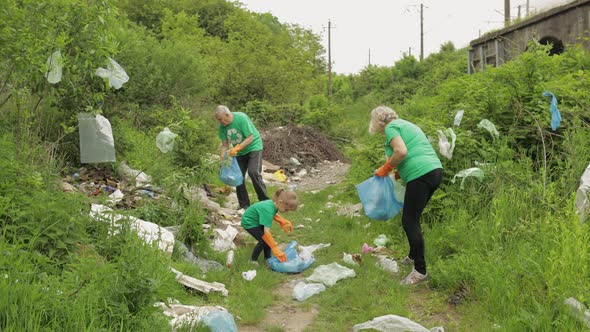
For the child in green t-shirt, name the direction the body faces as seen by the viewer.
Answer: to the viewer's right

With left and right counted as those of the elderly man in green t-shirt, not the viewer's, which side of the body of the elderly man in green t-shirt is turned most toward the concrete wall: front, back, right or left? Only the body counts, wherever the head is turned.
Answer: back

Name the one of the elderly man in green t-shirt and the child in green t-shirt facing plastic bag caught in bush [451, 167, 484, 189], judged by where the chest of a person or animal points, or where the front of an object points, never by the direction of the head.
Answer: the child in green t-shirt

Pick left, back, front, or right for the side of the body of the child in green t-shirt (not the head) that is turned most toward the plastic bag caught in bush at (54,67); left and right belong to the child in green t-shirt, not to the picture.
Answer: back

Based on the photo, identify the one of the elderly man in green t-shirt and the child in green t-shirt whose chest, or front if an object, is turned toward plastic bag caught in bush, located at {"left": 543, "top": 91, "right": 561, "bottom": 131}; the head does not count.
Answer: the child in green t-shirt

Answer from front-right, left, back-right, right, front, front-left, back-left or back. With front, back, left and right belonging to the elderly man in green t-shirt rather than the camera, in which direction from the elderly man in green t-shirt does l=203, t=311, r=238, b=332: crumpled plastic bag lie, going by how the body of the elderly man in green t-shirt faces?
front-left

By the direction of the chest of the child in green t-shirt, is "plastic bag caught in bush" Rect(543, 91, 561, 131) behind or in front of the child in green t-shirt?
in front

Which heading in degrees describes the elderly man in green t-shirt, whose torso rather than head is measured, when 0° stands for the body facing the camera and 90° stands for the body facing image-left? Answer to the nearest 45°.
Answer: approximately 45°

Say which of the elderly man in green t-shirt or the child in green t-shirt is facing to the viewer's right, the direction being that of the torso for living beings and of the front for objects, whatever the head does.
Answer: the child in green t-shirt

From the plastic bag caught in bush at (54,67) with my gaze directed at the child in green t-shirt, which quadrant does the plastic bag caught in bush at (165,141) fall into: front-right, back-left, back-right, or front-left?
front-left

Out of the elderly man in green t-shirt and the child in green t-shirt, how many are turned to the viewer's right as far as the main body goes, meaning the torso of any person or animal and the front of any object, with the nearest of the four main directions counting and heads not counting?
1
